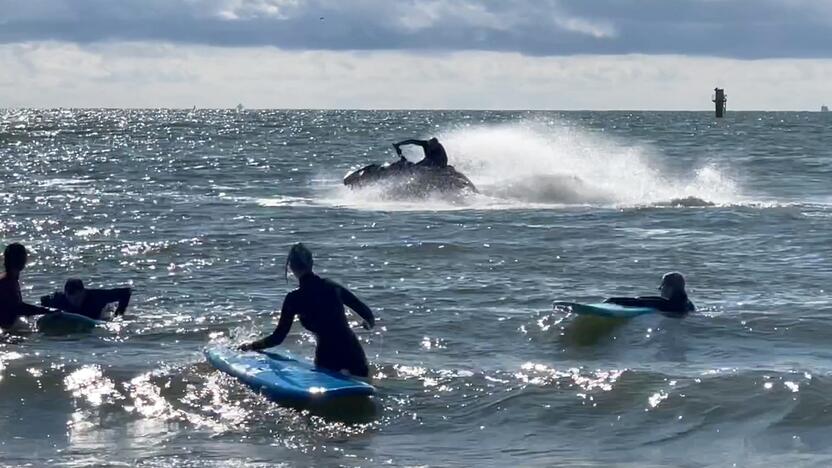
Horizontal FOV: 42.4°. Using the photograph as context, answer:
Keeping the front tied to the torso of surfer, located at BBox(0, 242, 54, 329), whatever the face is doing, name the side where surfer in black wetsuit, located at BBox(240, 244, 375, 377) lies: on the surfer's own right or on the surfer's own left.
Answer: on the surfer's own right

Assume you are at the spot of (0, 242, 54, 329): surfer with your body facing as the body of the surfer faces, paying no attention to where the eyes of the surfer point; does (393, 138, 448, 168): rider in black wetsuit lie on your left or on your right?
on your left

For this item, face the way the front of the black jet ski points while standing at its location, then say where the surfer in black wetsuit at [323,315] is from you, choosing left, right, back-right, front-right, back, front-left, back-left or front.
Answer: left

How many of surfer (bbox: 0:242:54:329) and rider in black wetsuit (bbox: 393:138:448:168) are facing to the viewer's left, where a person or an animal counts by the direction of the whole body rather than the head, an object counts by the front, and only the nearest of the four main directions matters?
1

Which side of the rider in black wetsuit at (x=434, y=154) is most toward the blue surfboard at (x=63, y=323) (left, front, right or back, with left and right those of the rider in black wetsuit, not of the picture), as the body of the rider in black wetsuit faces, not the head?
left

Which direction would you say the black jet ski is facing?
to the viewer's left

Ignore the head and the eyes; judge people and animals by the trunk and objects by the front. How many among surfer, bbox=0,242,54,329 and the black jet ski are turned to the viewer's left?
1

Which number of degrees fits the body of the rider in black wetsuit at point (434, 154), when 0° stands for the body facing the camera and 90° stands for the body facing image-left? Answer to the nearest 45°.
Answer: approximately 90°

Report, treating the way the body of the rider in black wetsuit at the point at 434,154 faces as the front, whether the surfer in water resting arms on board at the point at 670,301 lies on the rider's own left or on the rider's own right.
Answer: on the rider's own left

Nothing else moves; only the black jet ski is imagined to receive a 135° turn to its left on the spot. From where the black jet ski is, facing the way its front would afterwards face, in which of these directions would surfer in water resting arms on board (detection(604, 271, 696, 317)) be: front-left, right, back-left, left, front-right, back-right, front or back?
front-right

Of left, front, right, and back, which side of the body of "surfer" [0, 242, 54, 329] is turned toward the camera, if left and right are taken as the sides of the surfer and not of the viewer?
right
